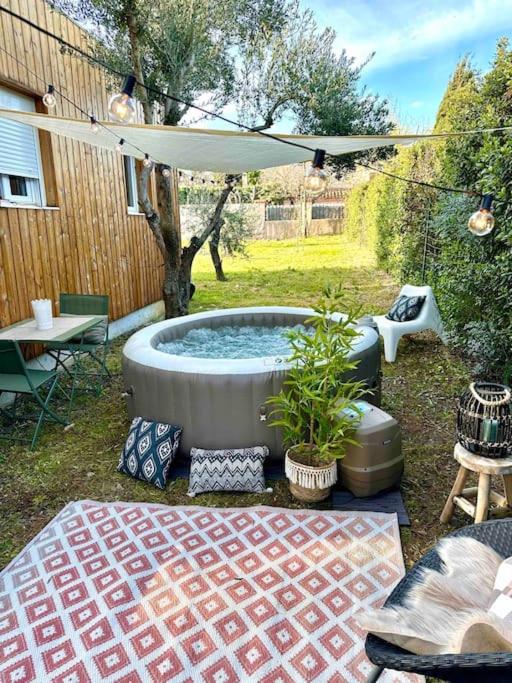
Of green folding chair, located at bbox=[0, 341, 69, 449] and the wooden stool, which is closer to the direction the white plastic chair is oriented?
the green folding chair

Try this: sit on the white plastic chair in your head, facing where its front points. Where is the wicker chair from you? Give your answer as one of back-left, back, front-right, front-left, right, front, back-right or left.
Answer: front-left

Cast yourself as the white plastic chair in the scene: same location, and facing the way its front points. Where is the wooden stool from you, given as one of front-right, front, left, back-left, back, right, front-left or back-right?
front-left

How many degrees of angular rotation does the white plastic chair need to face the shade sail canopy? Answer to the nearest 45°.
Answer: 0° — it already faces it

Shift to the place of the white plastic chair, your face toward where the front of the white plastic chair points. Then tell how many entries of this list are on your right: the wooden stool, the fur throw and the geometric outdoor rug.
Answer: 0

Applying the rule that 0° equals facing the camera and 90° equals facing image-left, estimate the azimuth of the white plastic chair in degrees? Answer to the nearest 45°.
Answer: approximately 45°

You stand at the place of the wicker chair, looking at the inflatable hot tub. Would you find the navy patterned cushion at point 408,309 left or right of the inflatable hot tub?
right

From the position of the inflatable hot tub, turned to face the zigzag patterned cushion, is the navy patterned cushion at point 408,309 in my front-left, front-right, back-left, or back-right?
back-left

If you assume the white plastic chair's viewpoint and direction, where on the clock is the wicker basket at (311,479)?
The wicker basket is roughly at 11 o'clock from the white plastic chair.

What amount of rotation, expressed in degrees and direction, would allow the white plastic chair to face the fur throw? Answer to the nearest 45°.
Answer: approximately 45° to its left

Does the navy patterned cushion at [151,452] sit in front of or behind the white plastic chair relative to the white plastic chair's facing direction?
in front

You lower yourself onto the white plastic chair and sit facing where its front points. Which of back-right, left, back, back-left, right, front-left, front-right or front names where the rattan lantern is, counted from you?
front-left

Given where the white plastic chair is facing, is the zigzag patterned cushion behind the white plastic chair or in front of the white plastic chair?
in front

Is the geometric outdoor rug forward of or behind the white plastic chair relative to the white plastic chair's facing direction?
forward

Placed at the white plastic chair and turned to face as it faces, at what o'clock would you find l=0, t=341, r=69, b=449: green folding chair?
The green folding chair is roughly at 12 o'clock from the white plastic chair.
